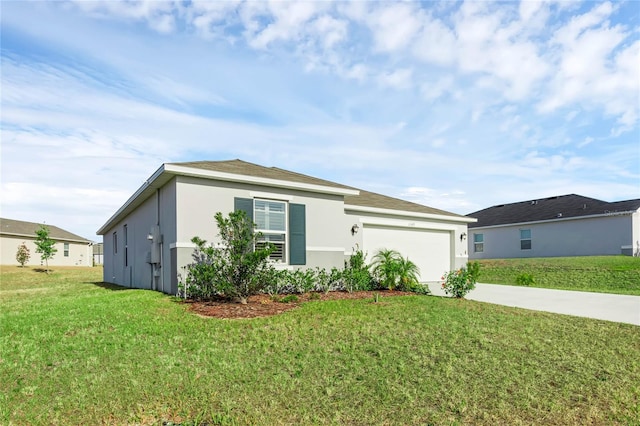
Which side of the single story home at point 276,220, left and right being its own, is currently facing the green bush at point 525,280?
left

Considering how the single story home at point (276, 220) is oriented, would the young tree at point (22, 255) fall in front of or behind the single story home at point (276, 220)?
behind

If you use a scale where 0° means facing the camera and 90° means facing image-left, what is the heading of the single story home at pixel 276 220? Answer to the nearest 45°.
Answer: approximately 315°
